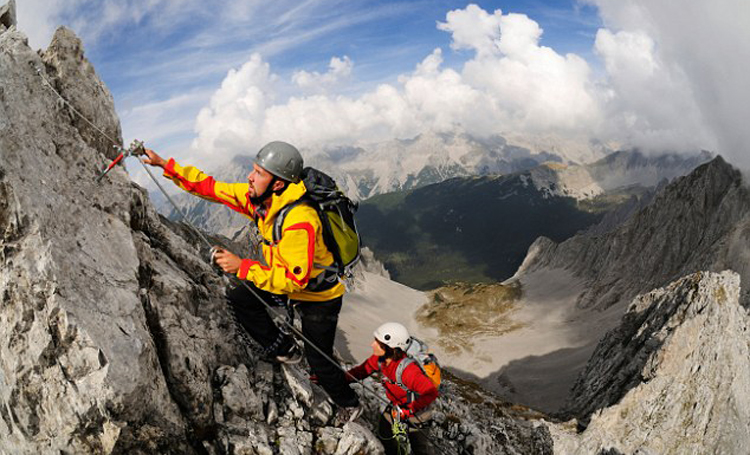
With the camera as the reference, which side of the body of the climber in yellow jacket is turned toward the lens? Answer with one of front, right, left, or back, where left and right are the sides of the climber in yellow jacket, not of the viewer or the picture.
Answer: left

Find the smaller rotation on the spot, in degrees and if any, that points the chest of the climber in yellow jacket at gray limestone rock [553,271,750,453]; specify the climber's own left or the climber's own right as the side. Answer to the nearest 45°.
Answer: approximately 135° to the climber's own right

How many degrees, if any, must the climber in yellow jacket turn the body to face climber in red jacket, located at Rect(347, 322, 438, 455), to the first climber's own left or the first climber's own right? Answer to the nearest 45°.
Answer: approximately 135° to the first climber's own right

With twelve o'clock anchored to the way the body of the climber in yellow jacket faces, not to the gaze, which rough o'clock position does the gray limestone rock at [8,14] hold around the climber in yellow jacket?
The gray limestone rock is roughly at 1 o'clock from the climber in yellow jacket.

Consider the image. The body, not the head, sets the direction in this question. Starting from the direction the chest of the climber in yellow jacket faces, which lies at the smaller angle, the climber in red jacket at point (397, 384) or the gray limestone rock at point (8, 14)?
the gray limestone rock
